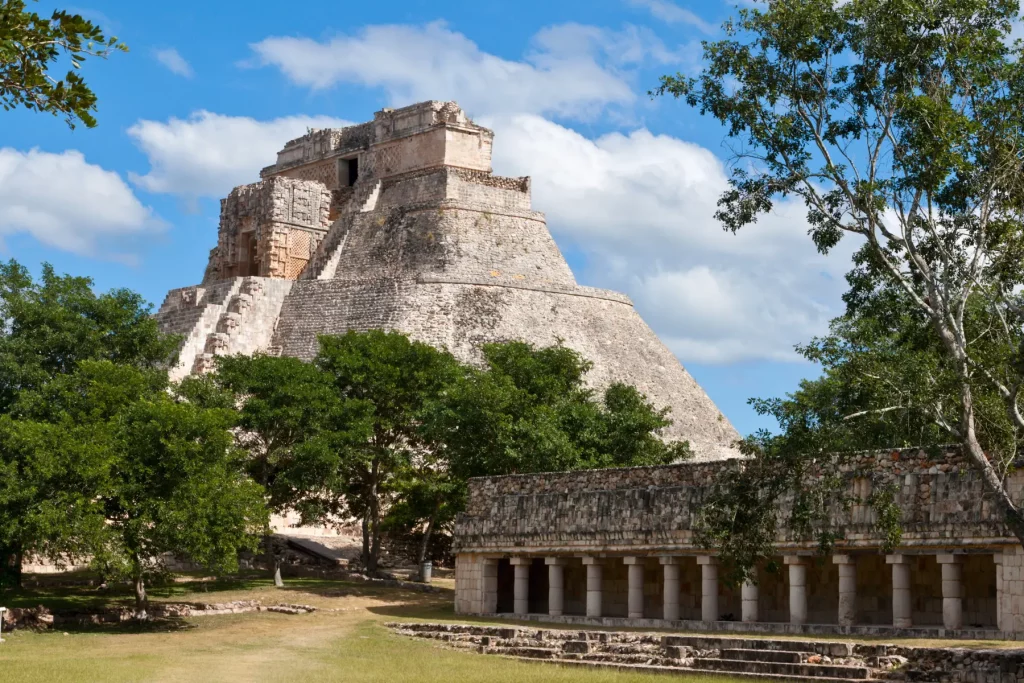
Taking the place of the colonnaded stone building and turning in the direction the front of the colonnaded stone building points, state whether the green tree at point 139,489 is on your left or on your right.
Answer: on your right

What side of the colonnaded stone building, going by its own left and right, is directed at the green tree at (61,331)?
right

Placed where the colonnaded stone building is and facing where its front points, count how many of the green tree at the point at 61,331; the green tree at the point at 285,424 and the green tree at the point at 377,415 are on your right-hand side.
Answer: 3

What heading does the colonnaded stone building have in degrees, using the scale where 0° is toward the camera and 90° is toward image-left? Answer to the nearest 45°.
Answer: approximately 45°

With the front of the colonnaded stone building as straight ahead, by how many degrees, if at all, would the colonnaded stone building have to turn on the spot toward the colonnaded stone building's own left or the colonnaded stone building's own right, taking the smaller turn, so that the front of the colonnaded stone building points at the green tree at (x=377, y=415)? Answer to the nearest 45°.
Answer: approximately 90° to the colonnaded stone building's own right

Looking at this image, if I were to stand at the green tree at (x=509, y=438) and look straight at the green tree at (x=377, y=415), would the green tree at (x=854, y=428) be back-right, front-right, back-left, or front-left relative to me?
back-left
